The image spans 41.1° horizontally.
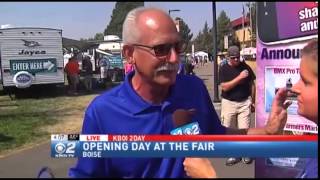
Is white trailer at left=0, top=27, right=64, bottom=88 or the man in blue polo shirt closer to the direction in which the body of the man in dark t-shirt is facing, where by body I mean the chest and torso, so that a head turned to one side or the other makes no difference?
the man in blue polo shirt

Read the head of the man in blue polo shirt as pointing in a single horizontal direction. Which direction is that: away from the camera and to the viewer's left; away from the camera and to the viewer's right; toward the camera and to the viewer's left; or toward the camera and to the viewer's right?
toward the camera and to the viewer's right

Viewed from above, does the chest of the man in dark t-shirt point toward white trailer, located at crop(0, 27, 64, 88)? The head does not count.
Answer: no

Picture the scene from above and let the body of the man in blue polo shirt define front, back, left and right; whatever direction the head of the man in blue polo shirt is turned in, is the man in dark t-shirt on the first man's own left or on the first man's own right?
on the first man's own left

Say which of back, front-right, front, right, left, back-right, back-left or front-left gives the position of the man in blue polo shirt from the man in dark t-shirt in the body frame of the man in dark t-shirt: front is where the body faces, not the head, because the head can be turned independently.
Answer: front

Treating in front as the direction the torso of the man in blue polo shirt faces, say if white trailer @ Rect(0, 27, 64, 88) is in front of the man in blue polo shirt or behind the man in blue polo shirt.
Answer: behind

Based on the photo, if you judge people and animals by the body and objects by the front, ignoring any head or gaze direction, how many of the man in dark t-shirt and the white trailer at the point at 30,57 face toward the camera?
1

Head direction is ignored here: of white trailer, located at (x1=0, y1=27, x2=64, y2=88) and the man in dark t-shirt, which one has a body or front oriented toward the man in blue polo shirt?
the man in dark t-shirt

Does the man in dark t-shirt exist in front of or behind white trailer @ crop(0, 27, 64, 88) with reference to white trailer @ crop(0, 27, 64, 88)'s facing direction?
behind

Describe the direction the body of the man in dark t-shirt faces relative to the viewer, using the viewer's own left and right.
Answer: facing the viewer

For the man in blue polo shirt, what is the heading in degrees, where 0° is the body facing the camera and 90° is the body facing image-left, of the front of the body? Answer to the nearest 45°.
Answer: approximately 315°

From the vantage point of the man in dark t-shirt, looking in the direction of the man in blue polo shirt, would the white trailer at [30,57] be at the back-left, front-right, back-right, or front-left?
back-right
